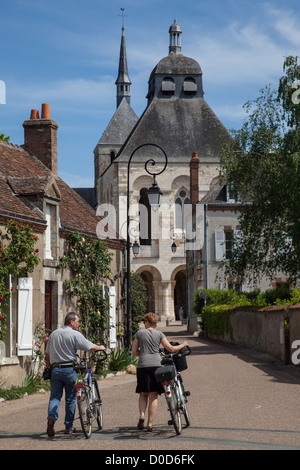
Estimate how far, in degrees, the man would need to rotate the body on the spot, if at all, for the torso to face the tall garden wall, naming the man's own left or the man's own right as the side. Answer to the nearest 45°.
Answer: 0° — they already face it

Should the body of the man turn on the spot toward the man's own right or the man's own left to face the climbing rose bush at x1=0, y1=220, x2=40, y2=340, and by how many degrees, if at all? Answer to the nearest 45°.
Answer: approximately 45° to the man's own left

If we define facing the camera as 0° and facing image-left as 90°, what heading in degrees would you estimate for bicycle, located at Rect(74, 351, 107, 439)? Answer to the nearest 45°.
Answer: approximately 225°

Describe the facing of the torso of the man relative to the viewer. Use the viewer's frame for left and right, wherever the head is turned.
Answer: facing away from the viewer and to the right of the viewer

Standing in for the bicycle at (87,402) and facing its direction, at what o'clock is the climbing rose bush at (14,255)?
The climbing rose bush is roughly at 10 o'clock from the bicycle.
